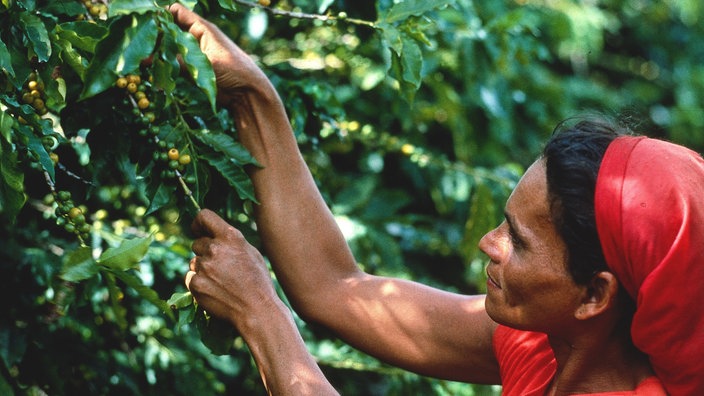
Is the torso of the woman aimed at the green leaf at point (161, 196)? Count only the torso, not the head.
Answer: yes

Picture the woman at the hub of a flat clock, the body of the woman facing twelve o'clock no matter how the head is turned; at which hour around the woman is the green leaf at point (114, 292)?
The green leaf is roughly at 12 o'clock from the woman.

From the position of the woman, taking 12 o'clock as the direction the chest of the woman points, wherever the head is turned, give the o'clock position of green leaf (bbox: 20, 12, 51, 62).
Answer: The green leaf is roughly at 12 o'clock from the woman.

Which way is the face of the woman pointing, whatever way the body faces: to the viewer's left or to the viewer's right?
to the viewer's left

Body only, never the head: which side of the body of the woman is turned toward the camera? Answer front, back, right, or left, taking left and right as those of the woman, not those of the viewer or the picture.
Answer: left

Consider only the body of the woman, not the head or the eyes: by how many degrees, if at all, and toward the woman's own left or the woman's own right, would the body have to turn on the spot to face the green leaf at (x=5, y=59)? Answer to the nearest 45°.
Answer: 0° — they already face it

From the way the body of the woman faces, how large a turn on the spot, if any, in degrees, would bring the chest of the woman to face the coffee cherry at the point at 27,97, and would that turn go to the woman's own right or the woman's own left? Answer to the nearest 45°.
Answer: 0° — they already face it
